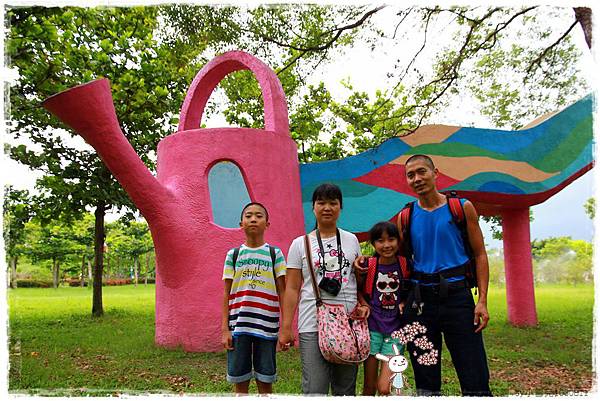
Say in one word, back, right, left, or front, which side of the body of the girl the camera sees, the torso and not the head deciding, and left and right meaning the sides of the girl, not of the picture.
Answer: front

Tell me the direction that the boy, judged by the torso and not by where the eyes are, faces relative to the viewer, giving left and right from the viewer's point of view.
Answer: facing the viewer

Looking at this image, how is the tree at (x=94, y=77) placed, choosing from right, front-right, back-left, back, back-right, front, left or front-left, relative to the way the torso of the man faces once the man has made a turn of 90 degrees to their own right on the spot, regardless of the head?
front-right

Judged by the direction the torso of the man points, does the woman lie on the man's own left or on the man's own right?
on the man's own right

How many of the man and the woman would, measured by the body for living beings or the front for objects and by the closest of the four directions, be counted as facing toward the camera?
2
